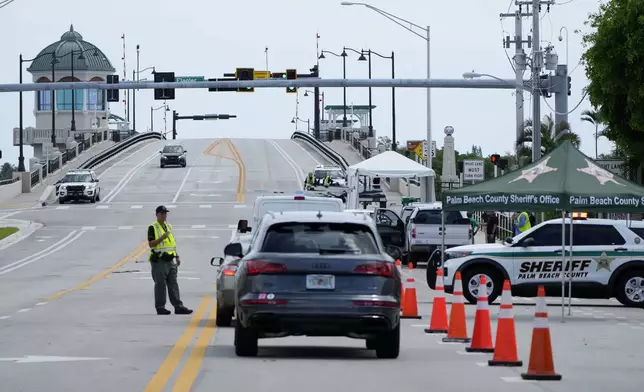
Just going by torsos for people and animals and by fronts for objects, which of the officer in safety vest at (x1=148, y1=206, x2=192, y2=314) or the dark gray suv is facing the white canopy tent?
the dark gray suv

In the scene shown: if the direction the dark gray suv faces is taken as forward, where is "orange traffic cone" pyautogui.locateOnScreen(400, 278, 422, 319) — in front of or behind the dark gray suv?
in front

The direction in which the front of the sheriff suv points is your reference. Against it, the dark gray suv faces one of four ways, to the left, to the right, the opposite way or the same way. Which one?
to the right

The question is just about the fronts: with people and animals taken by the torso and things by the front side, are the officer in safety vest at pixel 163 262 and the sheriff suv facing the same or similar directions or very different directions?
very different directions

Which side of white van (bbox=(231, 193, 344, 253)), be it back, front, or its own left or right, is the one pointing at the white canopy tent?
front

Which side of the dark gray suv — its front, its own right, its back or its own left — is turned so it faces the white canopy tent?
front

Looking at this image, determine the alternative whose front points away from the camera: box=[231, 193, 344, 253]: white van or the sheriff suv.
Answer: the white van

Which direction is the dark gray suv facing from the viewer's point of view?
away from the camera

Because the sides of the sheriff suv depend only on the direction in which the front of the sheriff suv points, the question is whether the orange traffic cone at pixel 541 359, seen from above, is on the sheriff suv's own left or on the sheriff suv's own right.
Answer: on the sheriff suv's own left

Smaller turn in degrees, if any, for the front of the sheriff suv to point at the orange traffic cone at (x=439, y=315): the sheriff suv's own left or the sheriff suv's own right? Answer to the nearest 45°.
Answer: approximately 90° to the sheriff suv's own left

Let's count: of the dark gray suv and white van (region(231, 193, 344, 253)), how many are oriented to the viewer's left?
0

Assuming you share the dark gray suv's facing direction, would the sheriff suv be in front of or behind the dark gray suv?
in front

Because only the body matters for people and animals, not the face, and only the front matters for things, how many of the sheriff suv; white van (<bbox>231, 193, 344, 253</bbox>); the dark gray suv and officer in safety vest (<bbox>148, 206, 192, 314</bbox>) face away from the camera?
2

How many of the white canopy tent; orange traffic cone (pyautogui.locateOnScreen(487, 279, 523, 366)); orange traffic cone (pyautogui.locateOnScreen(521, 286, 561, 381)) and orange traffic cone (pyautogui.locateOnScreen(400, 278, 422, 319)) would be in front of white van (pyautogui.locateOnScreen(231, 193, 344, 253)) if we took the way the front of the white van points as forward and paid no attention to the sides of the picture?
1

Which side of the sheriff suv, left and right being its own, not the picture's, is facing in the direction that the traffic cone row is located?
left

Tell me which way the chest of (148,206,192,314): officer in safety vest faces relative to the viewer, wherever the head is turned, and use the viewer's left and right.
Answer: facing the viewer and to the right of the viewer

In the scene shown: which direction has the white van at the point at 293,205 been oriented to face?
away from the camera

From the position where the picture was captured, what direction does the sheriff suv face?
facing to the left of the viewer
